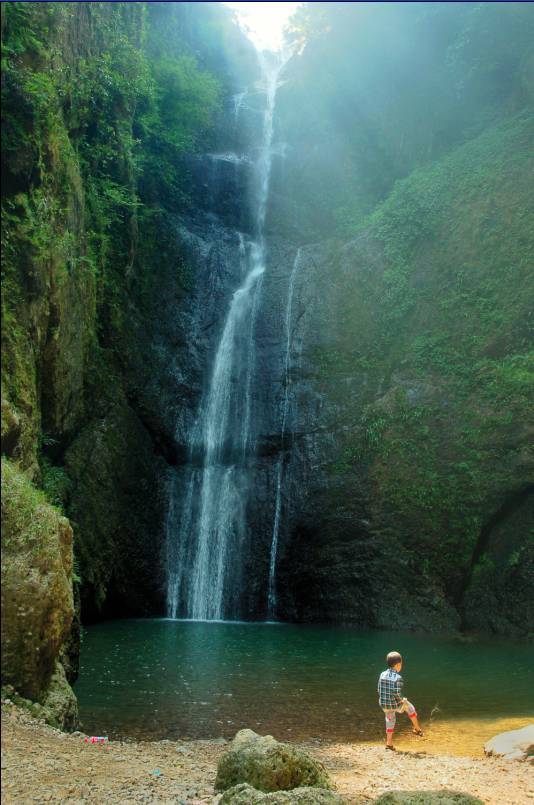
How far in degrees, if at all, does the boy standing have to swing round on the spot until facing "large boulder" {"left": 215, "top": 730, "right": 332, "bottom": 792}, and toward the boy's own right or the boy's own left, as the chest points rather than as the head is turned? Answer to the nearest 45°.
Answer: approximately 135° to the boy's own right

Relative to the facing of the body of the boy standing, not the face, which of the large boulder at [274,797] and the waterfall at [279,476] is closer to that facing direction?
the waterfall

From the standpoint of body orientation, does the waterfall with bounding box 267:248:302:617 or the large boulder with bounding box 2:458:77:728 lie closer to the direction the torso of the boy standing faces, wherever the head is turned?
the waterfall

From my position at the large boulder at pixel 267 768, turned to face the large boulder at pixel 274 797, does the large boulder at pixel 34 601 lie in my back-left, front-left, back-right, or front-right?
back-right

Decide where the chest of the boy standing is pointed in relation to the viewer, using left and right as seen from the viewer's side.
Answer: facing away from the viewer and to the right of the viewer

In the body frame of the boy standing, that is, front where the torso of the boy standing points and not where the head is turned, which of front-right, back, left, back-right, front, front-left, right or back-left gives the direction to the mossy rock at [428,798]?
back-right

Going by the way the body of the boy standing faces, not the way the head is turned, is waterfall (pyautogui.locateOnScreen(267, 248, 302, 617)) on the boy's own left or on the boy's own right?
on the boy's own left

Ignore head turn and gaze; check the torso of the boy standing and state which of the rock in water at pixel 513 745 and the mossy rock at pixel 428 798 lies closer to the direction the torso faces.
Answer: the rock in water

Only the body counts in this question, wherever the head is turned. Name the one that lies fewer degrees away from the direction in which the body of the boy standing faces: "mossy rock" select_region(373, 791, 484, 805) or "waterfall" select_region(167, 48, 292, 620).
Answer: the waterfall

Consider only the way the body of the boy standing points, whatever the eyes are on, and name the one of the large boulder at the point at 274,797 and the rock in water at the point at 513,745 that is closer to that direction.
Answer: the rock in water

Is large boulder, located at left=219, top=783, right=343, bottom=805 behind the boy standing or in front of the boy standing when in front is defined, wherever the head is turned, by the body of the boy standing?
behind
